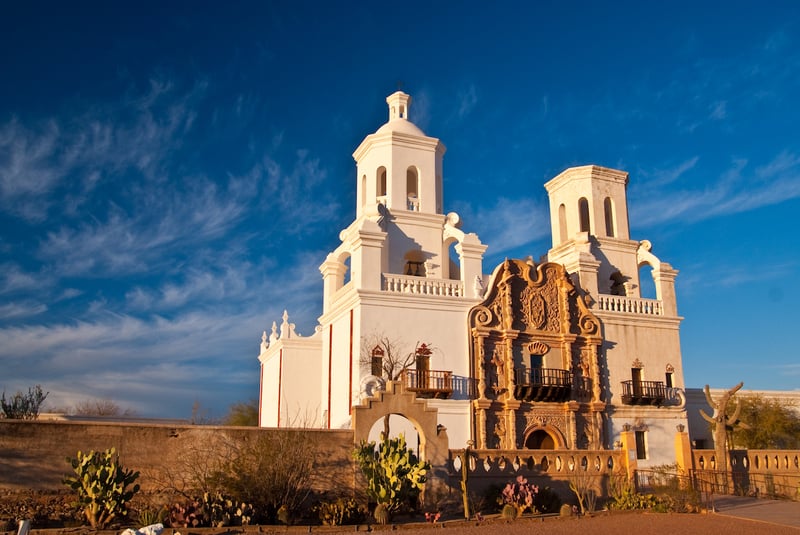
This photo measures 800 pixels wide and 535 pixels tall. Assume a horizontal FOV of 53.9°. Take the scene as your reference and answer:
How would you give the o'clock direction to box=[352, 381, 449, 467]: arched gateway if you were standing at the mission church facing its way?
The arched gateway is roughly at 2 o'clock from the mission church.

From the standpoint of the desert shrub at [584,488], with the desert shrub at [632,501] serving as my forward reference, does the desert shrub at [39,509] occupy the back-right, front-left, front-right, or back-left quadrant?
back-right

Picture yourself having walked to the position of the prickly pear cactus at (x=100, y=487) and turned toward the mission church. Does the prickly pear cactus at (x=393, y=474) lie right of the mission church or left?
right

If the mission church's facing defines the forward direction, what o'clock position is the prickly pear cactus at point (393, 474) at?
The prickly pear cactus is roughly at 2 o'clock from the mission church.

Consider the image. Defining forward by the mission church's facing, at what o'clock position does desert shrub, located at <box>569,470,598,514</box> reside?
The desert shrub is roughly at 1 o'clock from the mission church.

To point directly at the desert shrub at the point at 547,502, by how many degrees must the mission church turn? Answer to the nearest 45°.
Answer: approximately 45° to its right

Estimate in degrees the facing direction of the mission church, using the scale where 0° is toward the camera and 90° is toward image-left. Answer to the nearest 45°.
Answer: approximately 315°

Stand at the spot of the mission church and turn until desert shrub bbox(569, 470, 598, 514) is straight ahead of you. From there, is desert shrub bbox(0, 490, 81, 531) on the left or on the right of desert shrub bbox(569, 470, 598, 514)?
right

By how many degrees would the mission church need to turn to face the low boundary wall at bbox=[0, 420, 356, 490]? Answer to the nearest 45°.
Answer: approximately 90° to its right

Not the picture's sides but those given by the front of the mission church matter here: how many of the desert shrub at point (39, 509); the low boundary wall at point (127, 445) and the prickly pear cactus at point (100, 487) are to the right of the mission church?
3

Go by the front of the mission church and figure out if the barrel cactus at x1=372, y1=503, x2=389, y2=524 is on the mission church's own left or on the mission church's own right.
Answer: on the mission church's own right

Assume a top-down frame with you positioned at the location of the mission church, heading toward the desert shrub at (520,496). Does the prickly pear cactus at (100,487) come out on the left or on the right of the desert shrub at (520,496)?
right
